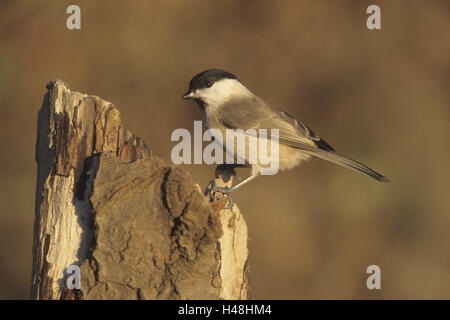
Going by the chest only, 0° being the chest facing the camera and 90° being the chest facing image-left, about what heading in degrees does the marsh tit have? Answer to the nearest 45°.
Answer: approximately 90°
